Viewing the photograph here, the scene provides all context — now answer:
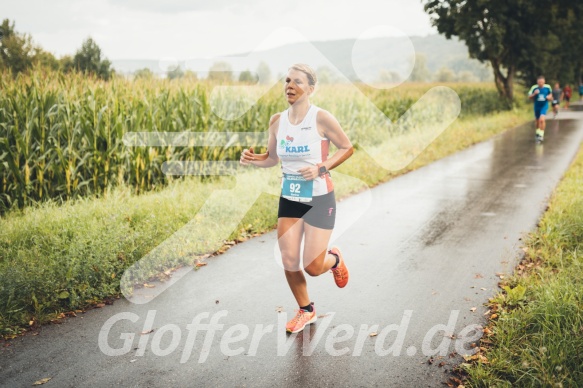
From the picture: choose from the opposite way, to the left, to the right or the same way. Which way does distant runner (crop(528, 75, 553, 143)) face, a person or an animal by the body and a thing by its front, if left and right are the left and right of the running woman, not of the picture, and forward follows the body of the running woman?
the same way

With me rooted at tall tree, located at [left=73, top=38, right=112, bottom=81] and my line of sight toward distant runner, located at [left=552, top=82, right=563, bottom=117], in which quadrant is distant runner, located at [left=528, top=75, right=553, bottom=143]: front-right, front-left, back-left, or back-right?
front-right

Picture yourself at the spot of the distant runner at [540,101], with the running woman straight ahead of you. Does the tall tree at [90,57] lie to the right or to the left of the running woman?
right

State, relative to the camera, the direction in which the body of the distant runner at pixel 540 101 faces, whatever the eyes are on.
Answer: toward the camera

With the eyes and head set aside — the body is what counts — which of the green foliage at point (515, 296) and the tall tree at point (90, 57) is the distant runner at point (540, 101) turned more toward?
the green foliage

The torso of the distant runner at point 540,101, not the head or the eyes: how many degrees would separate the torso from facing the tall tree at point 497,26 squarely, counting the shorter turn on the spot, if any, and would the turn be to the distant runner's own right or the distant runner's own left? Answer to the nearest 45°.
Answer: approximately 180°

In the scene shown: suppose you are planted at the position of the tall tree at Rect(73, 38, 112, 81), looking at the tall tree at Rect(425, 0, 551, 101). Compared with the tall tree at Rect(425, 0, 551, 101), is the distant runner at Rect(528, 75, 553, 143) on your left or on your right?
right

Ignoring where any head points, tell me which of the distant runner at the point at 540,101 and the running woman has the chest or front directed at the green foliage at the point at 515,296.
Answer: the distant runner

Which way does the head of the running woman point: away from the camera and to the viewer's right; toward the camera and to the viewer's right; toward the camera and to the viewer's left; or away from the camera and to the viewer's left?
toward the camera and to the viewer's left

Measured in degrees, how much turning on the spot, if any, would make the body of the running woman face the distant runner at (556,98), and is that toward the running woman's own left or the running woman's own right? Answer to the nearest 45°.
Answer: approximately 180°

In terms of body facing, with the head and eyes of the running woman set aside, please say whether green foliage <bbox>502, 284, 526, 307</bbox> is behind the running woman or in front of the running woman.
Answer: behind

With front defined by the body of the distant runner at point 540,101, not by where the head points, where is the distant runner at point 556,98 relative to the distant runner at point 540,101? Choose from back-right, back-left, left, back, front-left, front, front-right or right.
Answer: back

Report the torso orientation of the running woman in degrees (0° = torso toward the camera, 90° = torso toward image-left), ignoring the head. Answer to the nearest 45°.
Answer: approximately 45°

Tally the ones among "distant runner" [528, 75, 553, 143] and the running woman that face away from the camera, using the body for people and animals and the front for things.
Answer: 0
